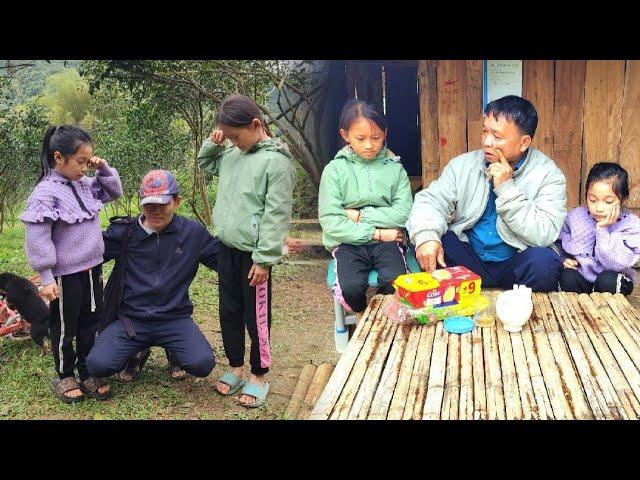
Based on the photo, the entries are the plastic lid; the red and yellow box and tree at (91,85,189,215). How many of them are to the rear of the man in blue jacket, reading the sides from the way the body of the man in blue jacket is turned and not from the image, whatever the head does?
1

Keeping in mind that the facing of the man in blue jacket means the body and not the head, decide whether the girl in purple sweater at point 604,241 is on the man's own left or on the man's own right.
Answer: on the man's own left

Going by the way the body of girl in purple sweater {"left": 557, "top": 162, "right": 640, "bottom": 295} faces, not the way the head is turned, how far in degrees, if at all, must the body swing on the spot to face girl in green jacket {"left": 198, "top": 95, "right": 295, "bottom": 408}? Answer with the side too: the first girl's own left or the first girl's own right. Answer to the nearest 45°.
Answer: approximately 45° to the first girl's own right

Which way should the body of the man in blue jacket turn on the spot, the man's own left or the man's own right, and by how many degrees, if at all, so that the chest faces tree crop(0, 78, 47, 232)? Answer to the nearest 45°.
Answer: approximately 135° to the man's own right

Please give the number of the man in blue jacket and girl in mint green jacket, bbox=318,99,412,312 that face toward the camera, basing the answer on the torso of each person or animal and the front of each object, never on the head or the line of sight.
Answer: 2

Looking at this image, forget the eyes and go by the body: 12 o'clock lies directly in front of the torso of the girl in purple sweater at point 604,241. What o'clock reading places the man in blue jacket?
The man in blue jacket is roughly at 2 o'clock from the girl in purple sweater.

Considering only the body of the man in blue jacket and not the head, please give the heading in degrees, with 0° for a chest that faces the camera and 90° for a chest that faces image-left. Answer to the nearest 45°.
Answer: approximately 0°

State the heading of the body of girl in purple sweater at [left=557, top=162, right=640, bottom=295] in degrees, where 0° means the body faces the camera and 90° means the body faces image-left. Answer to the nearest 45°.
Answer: approximately 0°

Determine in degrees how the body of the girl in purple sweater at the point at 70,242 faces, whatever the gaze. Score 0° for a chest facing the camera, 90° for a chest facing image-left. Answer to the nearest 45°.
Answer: approximately 315°
